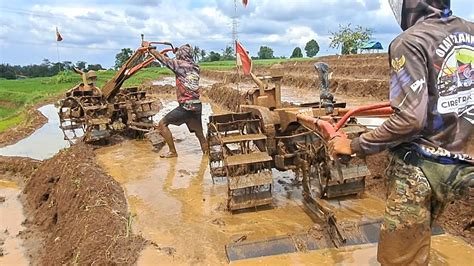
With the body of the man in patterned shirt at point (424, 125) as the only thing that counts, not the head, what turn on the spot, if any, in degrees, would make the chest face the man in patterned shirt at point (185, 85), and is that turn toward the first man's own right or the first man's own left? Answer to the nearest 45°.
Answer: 0° — they already face them

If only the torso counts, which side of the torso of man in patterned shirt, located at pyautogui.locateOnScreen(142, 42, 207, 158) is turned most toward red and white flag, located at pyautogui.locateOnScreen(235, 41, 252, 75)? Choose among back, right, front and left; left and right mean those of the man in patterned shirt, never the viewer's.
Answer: back

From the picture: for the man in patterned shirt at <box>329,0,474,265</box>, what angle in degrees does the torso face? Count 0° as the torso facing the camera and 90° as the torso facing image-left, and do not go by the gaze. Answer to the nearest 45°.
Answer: approximately 135°

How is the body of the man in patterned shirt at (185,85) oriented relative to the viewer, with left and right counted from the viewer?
facing away from the viewer and to the left of the viewer

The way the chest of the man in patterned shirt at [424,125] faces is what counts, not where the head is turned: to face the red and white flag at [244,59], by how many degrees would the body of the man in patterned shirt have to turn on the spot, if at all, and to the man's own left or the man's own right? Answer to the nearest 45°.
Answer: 0° — they already face it

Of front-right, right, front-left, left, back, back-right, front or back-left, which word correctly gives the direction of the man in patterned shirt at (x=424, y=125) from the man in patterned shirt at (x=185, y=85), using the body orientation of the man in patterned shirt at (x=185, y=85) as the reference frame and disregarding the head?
back-left

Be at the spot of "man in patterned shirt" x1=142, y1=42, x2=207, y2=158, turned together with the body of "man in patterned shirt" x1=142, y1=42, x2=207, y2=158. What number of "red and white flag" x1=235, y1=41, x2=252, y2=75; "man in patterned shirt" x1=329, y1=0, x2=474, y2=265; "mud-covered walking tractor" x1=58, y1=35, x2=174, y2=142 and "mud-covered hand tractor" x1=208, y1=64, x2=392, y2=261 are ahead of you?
1

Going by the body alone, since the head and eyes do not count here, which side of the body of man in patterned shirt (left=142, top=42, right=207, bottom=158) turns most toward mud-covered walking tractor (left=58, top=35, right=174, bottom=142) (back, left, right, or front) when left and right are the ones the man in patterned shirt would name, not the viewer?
front

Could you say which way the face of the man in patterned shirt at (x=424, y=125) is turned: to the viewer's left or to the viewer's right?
to the viewer's left

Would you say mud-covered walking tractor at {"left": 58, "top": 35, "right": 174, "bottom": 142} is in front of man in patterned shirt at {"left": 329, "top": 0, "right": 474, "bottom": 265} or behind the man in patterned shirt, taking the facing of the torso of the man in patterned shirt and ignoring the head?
in front

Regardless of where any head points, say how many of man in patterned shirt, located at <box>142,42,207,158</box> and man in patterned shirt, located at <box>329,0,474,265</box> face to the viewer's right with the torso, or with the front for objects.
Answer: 0
